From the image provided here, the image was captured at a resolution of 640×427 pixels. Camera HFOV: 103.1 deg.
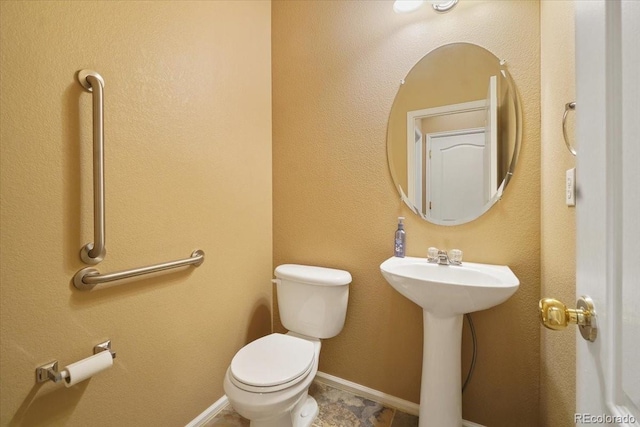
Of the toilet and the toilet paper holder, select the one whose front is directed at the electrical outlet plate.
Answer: the toilet paper holder

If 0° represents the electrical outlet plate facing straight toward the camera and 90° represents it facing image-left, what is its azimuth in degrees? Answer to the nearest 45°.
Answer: approximately 45°

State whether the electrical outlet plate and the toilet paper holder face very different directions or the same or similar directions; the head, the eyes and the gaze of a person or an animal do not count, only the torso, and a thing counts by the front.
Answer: very different directions

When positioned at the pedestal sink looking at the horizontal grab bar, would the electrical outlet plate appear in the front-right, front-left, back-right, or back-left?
back-left

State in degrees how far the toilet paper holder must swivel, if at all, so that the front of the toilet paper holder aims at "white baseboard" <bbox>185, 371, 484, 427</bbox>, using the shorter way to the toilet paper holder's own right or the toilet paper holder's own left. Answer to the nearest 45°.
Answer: approximately 45° to the toilet paper holder's own left

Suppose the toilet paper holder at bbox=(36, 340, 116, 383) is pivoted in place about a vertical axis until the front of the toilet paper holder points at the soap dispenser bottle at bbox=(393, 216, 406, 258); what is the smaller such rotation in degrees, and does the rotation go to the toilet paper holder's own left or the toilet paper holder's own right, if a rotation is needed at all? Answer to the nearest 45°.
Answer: approximately 45° to the toilet paper holder's own left

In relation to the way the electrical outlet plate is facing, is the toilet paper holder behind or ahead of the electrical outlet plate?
ahead

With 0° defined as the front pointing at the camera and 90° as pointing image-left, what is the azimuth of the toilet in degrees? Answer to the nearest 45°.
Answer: approximately 45°

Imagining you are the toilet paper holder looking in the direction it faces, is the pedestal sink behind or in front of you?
in front

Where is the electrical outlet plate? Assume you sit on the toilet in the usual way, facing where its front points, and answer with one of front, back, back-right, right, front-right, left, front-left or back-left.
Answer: left

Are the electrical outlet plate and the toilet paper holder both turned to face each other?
yes

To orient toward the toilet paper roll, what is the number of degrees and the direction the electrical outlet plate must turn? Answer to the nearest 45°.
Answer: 0° — it already faces it

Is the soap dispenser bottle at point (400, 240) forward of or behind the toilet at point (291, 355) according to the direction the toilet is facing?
behind

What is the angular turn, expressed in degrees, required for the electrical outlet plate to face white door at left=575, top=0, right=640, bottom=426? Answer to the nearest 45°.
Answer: approximately 45° to its left
